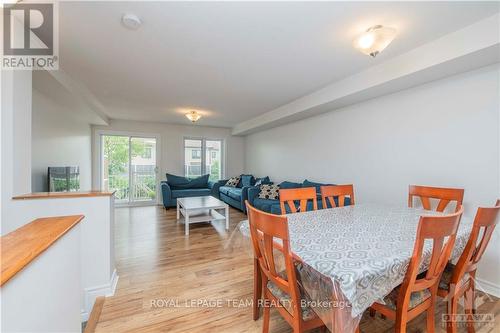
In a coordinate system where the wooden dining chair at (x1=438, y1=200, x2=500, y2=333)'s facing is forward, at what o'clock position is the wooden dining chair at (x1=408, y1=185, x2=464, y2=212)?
the wooden dining chair at (x1=408, y1=185, x2=464, y2=212) is roughly at 1 o'clock from the wooden dining chair at (x1=438, y1=200, x2=500, y2=333).

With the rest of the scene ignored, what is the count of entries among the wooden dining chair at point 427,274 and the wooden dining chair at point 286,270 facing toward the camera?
0

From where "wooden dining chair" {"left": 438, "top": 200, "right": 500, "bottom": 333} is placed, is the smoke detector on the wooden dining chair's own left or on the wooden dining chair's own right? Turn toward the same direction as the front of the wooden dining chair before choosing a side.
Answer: on the wooden dining chair's own left

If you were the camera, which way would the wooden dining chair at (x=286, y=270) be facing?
facing away from the viewer and to the right of the viewer

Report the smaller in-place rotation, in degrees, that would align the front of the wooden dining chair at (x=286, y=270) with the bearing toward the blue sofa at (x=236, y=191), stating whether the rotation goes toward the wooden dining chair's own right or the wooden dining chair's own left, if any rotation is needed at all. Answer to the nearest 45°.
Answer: approximately 45° to the wooden dining chair's own left

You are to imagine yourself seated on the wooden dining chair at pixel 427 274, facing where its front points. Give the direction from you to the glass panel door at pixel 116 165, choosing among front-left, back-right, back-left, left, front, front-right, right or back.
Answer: front-left

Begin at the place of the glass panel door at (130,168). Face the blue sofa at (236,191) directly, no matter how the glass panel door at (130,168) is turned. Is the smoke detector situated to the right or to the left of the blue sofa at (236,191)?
right

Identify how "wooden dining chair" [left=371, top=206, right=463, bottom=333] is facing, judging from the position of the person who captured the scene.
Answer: facing away from the viewer and to the left of the viewer

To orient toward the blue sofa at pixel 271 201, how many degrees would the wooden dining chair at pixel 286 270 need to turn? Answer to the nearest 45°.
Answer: approximately 45° to its left

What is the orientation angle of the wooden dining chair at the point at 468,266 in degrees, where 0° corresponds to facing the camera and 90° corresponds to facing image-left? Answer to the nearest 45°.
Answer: approximately 135°

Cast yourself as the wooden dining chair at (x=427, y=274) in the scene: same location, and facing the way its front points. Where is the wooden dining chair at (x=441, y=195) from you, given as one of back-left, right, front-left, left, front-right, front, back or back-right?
front-right

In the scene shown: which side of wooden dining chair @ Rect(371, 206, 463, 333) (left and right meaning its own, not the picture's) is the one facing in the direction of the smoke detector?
left

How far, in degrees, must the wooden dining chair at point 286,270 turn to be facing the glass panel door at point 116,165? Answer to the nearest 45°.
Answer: approximately 90° to its left
